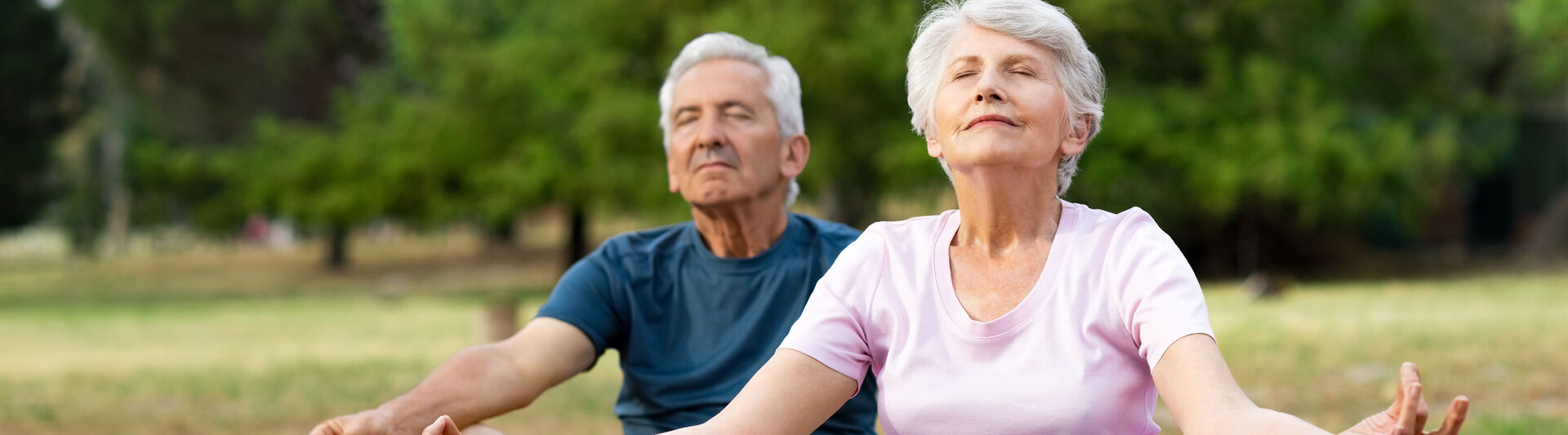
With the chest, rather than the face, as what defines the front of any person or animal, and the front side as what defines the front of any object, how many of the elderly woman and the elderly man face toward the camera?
2

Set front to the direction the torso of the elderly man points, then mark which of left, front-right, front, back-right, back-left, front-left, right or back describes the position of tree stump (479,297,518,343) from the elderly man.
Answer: back

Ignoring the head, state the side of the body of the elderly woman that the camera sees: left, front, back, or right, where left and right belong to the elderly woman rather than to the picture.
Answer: front

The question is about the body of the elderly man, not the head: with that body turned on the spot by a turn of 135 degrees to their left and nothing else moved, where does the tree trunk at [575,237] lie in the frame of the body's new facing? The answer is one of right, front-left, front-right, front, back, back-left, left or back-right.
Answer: front-left

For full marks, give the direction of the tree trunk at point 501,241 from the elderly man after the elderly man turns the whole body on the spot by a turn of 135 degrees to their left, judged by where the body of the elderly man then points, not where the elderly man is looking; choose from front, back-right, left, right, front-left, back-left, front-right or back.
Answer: front-left

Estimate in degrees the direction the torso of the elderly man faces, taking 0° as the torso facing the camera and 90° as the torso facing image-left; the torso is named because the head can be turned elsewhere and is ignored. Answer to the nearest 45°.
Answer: approximately 0°

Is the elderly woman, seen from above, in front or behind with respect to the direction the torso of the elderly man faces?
in front

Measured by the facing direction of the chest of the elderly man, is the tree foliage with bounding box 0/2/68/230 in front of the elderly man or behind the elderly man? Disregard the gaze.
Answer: behind

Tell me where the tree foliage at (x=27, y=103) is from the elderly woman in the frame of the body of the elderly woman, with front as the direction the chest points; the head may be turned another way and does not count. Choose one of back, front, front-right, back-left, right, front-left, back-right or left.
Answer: back-right

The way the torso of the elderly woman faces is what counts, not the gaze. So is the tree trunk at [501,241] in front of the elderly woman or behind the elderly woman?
behind
